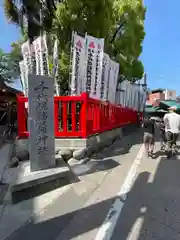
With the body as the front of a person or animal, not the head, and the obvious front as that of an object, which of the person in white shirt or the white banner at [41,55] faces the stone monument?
the white banner

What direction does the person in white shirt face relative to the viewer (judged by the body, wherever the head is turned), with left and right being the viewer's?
facing away from the viewer

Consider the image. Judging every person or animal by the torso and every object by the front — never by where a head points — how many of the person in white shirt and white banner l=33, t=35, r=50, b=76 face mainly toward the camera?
1

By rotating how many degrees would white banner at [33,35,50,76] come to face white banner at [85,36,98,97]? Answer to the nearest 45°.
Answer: approximately 45° to its left

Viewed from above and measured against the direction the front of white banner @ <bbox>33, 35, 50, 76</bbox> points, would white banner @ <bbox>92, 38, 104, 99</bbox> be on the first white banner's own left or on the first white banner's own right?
on the first white banner's own left
